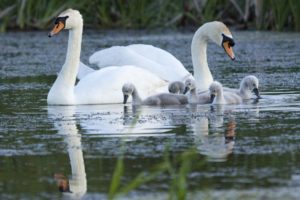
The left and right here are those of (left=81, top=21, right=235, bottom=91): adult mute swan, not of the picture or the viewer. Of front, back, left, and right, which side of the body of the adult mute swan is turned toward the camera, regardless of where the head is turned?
right

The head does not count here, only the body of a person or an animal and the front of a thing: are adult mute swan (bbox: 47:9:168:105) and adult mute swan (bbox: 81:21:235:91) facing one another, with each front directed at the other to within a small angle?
no

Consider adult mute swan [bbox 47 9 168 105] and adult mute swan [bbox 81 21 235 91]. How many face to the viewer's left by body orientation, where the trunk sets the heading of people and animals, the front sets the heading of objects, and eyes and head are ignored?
1

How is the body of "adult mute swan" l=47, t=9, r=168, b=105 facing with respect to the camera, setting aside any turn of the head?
to the viewer's left

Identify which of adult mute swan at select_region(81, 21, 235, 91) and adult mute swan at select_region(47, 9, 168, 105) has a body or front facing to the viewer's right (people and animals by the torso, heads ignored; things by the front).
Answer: adult mute swan at select_region(81, 21, 235, 91)

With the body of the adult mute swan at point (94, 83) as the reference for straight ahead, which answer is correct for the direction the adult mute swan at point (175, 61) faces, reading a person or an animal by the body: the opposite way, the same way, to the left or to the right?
the opposite way

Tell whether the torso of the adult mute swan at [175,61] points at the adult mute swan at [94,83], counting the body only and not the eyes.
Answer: no

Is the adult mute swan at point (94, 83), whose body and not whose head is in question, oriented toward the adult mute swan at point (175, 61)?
no
